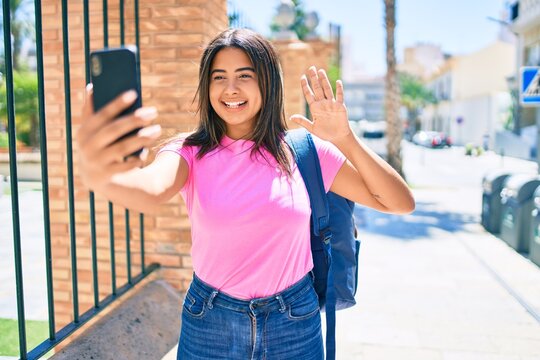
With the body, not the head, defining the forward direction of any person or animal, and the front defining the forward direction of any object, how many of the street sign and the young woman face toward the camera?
2

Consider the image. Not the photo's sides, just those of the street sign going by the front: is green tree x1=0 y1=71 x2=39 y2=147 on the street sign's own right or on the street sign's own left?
on the street sign's own right

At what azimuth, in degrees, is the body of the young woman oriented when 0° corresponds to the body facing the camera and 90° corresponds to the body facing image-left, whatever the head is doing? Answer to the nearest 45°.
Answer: approximately 0°

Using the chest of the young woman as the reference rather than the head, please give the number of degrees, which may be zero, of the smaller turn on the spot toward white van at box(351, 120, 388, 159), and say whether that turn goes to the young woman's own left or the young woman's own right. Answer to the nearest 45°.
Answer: approximately 180°
